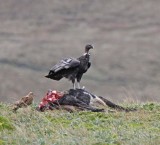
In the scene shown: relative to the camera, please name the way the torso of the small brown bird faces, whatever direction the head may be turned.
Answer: to the viewer's right
